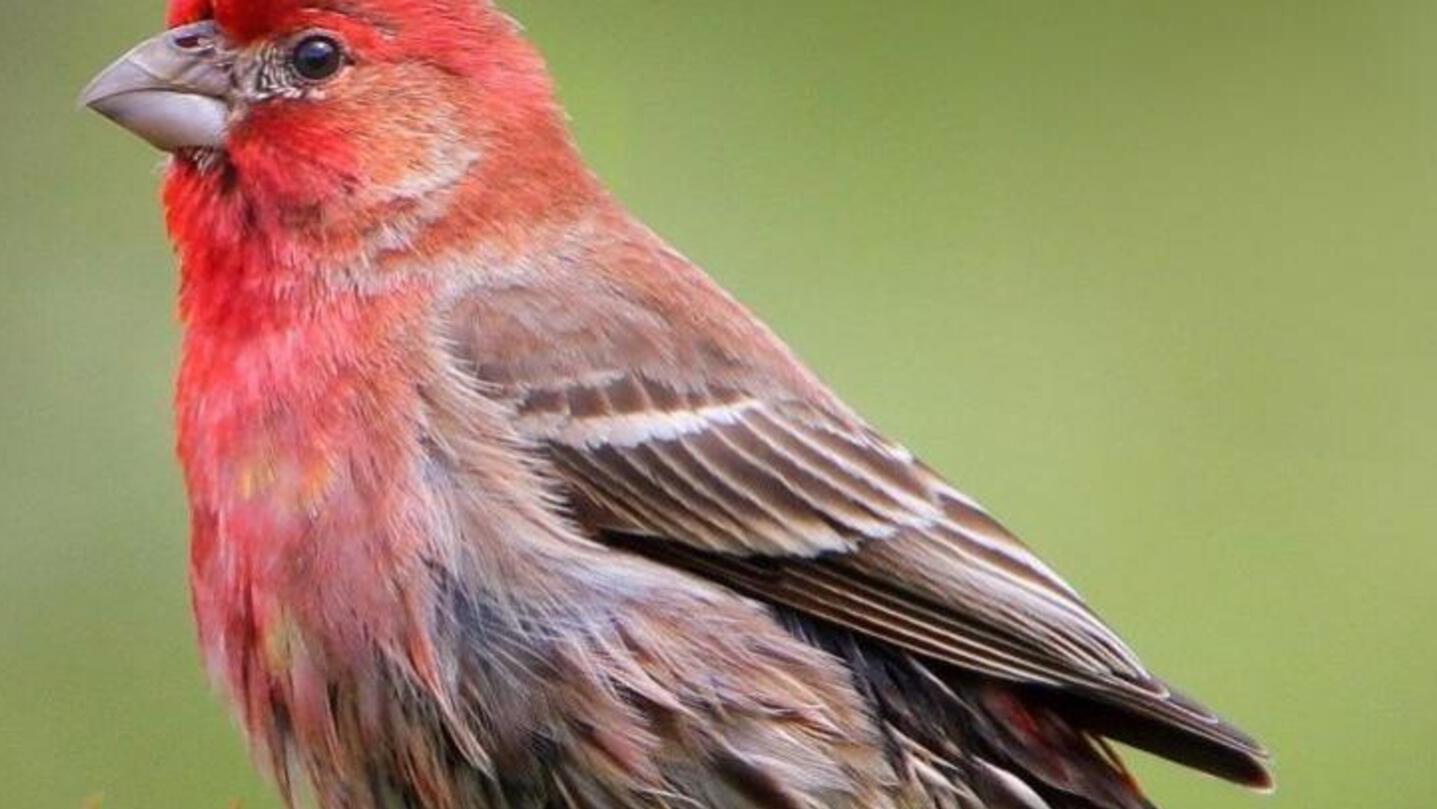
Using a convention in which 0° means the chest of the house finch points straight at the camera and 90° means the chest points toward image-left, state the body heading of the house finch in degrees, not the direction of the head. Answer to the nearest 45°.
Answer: approximately 90°
